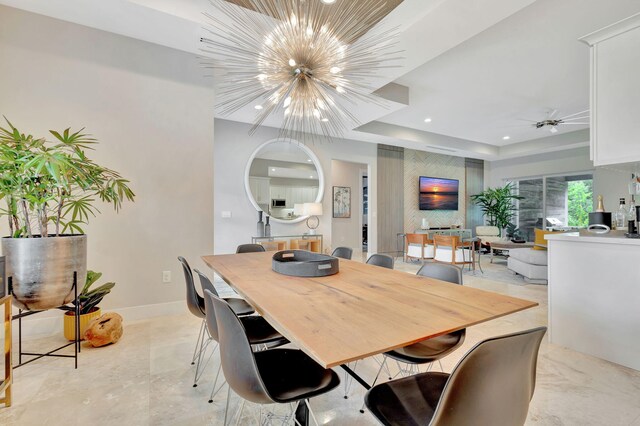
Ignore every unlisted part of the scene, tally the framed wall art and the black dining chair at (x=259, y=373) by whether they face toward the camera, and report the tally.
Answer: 1

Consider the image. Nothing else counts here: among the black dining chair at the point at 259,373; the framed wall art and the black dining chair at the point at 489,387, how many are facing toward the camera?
1

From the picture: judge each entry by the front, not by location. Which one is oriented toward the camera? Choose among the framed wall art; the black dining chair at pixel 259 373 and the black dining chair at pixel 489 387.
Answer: the framed wall art

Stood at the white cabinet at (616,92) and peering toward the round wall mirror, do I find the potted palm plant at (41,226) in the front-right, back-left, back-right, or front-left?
front-left

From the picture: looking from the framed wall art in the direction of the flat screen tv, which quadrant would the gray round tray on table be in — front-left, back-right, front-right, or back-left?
back-right

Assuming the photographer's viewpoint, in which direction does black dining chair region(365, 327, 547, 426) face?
facing away from the viewer and to the left of the viewer

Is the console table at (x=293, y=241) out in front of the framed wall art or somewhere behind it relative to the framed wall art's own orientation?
in front

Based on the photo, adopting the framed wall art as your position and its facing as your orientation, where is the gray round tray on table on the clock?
The gray round tray on table is roughly at 12 o'clock from the framed wall art.

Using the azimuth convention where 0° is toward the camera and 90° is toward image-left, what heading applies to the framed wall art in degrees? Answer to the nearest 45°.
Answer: approximately 0°

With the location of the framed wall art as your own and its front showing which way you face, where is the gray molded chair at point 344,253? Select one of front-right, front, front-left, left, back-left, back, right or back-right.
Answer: front

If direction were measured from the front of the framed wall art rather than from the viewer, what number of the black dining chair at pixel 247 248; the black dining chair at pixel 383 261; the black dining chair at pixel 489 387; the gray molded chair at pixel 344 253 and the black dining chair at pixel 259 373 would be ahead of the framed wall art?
5

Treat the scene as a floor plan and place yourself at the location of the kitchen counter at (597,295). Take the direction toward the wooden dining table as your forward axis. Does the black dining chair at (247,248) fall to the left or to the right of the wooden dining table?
right

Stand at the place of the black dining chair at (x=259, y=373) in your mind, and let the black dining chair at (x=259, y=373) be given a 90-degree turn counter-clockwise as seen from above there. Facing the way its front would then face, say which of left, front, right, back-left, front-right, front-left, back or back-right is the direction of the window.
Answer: right

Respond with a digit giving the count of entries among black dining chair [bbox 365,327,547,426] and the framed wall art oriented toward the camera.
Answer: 1

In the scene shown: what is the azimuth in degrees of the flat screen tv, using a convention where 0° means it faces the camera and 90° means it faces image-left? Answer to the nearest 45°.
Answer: approximately 315°

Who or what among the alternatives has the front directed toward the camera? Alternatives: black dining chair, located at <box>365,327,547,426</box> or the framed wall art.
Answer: the framed wall art

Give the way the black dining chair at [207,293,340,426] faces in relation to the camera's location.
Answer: facing away from the viewer and to the right of the viewer

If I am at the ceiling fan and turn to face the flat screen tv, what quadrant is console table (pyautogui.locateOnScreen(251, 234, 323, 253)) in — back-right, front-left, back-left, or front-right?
front-left

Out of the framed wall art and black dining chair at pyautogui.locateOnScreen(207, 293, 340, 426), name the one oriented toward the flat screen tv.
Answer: the black dining chair

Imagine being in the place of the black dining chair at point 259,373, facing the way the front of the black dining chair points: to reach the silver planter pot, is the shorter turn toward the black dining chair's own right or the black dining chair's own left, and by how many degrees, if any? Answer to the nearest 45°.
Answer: approximately 90° to the black dining chair's own left

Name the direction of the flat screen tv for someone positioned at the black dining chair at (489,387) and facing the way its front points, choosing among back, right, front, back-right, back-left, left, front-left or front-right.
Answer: front-right
